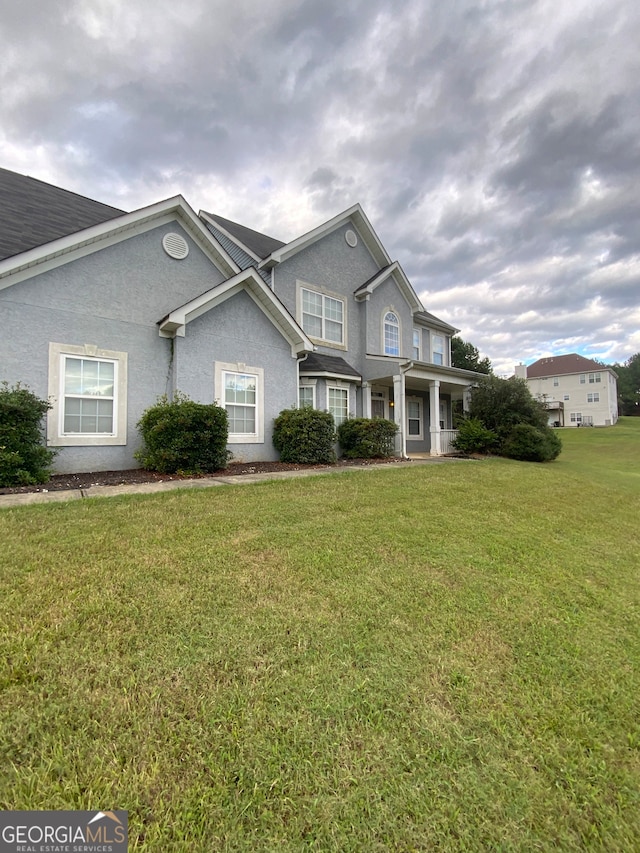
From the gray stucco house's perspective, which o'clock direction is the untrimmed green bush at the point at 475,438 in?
The untrimmed green bush is roughly at 10 o'clock from the gray stucco house.

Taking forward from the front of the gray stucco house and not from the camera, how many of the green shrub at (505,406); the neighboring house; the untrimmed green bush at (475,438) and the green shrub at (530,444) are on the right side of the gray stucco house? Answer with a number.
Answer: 0

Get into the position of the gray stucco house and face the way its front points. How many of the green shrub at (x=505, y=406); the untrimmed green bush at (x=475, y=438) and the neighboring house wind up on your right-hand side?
0

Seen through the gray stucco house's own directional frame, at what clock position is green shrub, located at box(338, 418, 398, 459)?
The green shrub is roughly at 10 o'clock from the gray stucco house.

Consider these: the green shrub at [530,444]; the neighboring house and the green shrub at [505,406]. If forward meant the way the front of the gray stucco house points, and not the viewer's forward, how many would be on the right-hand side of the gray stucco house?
0

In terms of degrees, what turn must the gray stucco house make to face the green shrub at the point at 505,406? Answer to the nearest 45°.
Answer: approximately 45° to its left

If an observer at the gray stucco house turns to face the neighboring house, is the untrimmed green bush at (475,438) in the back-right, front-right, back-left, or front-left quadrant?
front-right

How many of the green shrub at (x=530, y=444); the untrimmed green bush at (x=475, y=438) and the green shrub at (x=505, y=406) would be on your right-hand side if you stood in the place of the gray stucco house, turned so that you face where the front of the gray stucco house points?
0

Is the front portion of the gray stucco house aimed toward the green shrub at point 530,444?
no

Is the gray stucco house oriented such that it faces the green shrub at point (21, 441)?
no

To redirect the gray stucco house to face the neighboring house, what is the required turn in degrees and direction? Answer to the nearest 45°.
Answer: approximately 90° to its left

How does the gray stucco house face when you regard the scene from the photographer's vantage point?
facing the viewer and to the right of the viewer
